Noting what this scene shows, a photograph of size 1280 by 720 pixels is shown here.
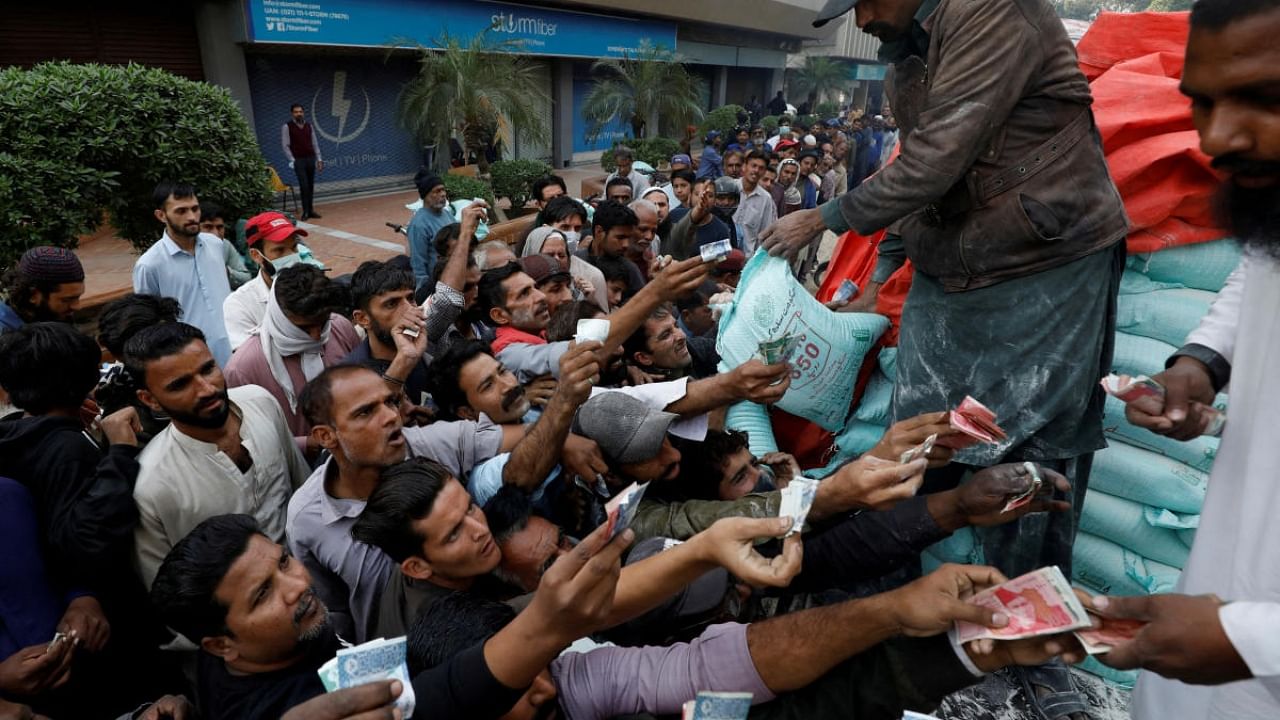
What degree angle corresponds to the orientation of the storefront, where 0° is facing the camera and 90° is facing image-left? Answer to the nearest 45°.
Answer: approximately 315°

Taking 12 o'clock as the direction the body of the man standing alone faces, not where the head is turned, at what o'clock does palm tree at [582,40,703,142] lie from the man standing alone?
The palm tree is roughly at 8 o'clock from the man standing alone.

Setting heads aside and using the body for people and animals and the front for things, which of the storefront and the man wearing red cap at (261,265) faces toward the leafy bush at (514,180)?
the storefront

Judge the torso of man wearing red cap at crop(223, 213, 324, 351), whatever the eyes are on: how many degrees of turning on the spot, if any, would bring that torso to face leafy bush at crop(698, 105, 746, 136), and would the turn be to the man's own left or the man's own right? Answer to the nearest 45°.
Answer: approximately 90° to the man's own left

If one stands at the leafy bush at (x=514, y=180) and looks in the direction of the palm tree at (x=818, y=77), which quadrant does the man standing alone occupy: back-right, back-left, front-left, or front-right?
back-left
